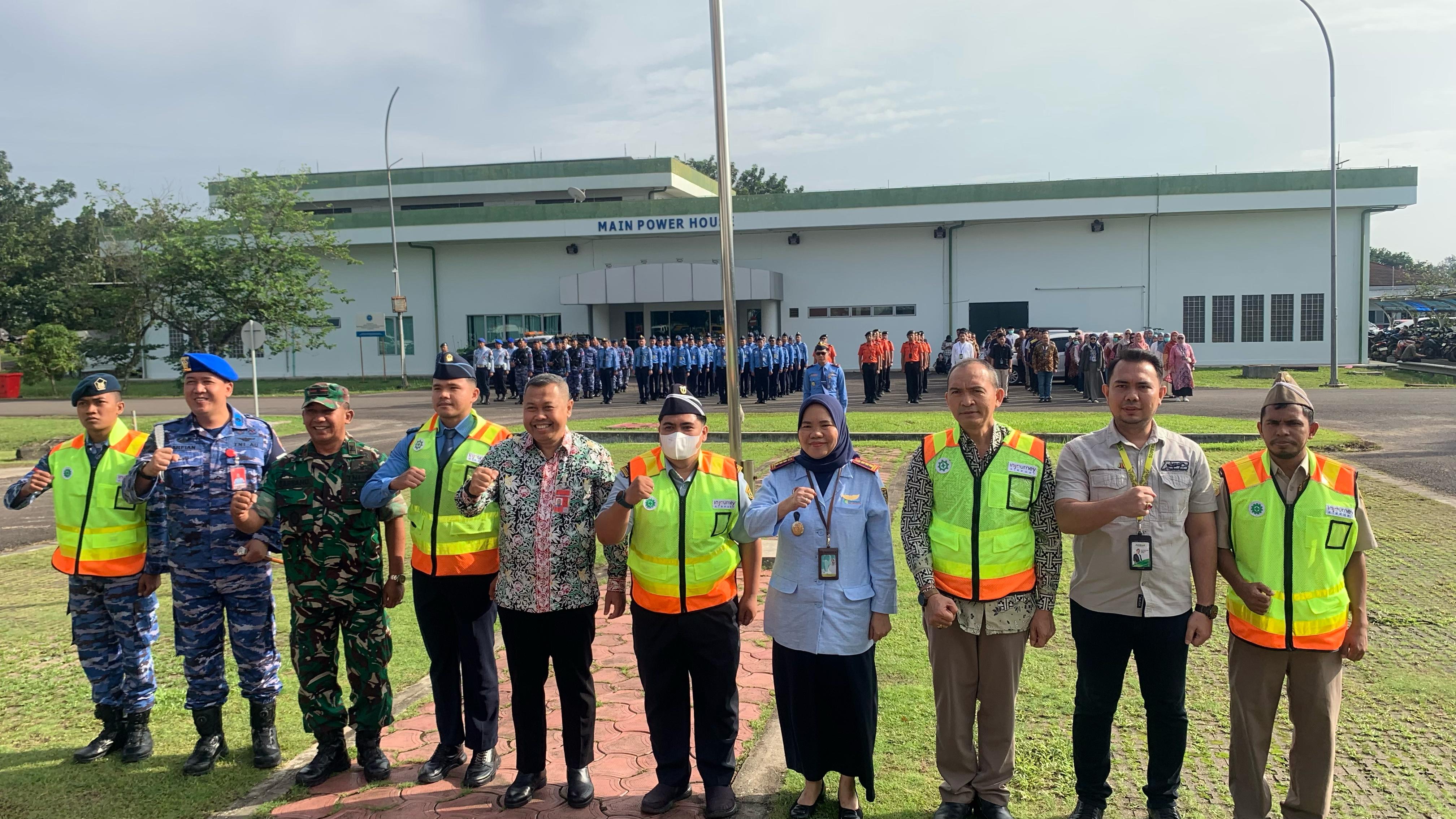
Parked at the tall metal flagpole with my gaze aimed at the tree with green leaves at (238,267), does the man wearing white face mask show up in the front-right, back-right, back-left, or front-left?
back-left

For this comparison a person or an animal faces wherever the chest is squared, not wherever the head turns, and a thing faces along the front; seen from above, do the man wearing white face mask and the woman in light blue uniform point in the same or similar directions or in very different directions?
same or similar directions

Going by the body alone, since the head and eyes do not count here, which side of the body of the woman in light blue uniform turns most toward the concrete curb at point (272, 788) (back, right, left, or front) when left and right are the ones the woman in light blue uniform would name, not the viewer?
right

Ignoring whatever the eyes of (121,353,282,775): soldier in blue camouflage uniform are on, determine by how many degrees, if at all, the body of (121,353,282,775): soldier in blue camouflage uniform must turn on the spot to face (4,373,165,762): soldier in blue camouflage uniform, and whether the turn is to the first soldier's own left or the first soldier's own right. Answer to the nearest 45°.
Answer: approximately 135° to the first soldier's own right

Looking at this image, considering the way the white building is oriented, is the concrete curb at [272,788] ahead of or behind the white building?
ahead

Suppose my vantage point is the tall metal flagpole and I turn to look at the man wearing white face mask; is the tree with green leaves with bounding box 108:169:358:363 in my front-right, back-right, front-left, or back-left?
back-right

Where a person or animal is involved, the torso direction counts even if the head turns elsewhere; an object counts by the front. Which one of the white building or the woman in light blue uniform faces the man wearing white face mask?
the white building

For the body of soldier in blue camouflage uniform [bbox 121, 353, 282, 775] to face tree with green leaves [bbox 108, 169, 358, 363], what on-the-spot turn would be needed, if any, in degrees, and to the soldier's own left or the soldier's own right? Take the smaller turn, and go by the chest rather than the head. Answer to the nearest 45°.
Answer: approximately 180°

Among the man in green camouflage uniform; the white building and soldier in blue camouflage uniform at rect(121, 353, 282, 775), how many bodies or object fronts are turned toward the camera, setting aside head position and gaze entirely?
3

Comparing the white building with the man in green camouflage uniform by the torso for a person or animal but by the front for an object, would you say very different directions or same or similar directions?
same or similar directions

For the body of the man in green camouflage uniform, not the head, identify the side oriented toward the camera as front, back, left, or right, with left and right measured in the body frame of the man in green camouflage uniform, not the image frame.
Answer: front

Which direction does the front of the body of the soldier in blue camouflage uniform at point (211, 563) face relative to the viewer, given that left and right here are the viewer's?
facing the viewer

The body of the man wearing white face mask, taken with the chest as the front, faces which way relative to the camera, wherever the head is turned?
toward the camera

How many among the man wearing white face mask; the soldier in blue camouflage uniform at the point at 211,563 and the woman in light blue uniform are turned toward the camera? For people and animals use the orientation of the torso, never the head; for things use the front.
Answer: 3

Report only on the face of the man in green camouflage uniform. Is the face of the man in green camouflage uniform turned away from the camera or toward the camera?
toward the camera
